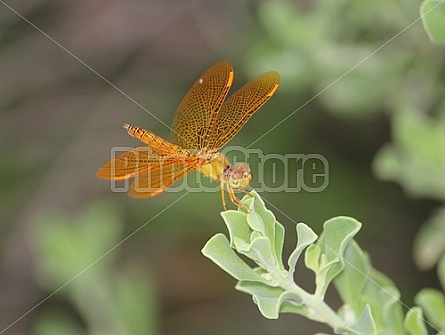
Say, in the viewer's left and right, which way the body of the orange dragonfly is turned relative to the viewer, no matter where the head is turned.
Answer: facing the viewer and to the right of the viewer

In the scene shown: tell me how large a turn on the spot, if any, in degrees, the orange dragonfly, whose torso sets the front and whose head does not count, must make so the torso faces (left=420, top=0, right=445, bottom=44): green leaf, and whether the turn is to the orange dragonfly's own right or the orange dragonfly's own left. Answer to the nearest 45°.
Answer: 0° — it already faces it
